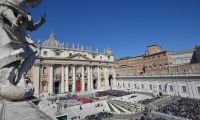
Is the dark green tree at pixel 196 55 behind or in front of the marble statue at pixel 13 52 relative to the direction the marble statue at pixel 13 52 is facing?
in front
